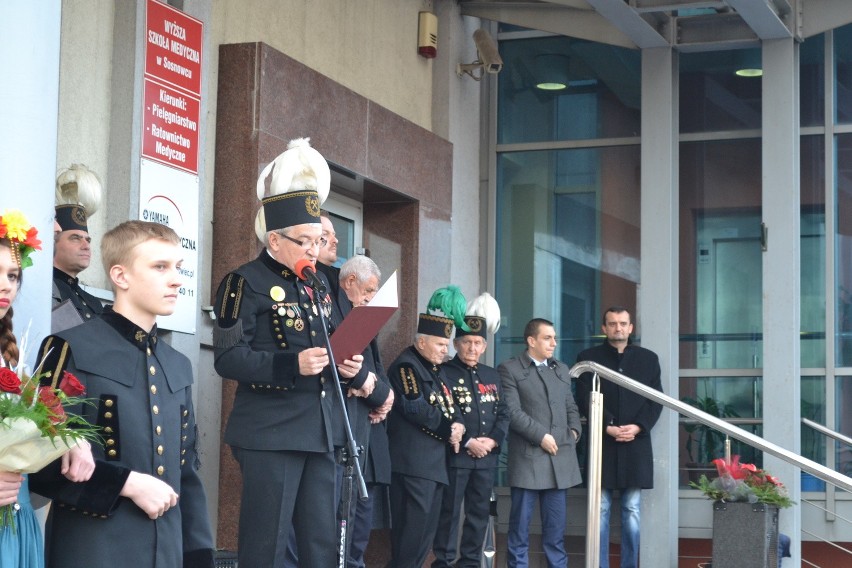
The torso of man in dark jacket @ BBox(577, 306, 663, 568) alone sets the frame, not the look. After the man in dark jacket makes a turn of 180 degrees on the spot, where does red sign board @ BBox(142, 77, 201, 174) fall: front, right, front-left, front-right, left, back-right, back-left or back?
back-left

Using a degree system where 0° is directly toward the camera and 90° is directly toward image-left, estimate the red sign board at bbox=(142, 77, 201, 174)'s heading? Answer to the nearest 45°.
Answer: approximately 315°

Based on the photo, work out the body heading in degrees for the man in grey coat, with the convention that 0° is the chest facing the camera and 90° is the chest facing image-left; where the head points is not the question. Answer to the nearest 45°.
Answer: approximately 315°

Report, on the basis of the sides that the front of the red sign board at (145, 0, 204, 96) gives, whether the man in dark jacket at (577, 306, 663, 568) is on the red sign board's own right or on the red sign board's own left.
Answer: on the red sign board's own left
